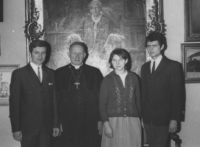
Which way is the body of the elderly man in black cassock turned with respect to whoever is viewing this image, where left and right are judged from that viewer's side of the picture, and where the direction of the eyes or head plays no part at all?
facing the viewer

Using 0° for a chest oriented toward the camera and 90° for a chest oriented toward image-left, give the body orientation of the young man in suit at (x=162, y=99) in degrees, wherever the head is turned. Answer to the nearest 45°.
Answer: approximately 45°

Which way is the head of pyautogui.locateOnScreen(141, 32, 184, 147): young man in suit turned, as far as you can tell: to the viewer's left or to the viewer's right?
to the viewer's left

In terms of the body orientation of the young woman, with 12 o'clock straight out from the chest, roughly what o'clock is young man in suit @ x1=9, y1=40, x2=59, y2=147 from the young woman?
The young man in suit is roughly at 3 o'clock from the young woman.

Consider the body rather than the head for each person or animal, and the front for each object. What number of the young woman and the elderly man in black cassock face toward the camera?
2

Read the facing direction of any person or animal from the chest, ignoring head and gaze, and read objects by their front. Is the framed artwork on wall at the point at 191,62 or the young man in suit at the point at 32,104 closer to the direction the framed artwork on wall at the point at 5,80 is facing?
the young man in suit

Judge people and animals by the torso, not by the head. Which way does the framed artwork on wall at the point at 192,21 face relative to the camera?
toward the camera

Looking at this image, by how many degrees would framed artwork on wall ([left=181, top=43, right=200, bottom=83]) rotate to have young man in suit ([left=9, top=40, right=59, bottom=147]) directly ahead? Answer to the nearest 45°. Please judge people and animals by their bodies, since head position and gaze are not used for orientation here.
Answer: approximately 45° to its right

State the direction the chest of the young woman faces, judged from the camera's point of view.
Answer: toward the camera

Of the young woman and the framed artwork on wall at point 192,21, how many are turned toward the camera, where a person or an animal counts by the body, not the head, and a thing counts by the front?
2

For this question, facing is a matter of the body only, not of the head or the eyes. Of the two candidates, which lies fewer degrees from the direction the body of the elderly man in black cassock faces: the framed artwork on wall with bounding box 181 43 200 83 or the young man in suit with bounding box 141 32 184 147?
the young man in suit
